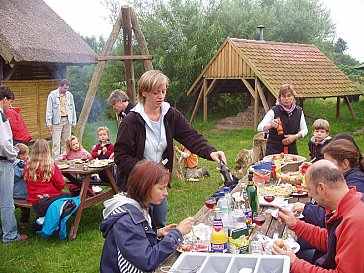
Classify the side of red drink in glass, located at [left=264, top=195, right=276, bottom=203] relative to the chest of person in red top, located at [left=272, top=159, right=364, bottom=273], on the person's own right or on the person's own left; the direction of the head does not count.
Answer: on the person's own right

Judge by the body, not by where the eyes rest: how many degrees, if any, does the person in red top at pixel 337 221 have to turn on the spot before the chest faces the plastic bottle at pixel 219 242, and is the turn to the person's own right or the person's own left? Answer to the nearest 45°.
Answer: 0° — they already face it

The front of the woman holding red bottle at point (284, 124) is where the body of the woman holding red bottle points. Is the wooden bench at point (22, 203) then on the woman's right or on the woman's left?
on the woman's right

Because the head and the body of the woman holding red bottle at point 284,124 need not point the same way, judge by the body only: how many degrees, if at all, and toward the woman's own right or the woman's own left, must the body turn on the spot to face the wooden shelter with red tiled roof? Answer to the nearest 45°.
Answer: approximately 180°

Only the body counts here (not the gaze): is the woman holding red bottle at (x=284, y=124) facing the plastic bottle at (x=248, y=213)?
yes

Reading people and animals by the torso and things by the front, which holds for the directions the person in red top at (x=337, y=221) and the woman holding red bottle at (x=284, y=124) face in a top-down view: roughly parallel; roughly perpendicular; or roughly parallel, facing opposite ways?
roughly perpendicular

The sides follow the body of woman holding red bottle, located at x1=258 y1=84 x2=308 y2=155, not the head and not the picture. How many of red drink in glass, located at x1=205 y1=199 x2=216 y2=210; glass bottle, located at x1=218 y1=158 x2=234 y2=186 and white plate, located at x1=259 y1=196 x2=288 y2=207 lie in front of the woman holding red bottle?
3

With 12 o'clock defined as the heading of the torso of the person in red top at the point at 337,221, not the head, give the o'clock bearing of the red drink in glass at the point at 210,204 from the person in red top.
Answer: The red drink in glass is roughly at 1 o'clock from the person in red top.

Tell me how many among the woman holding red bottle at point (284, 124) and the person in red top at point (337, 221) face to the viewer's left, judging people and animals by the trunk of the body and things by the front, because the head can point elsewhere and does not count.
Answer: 1

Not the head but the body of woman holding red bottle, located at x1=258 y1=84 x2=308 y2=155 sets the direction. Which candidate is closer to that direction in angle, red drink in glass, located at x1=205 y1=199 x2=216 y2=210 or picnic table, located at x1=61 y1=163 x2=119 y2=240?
the red drink in glass

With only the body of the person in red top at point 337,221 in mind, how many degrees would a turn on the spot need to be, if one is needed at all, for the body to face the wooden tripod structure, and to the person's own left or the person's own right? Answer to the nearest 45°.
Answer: approximately 45° to the person's own right

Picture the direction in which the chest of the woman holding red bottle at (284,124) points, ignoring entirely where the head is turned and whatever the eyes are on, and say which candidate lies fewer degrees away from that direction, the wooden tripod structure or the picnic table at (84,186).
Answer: the picnic table

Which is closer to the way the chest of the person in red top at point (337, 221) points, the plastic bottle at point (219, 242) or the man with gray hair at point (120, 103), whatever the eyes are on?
the plastic bottle

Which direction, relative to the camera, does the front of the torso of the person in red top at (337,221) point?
to the viewer's left
